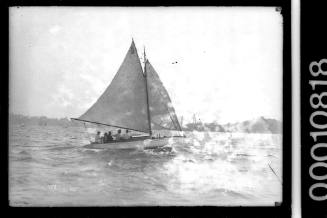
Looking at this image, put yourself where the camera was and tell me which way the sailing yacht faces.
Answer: facing to the right of the viewer
